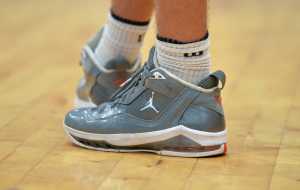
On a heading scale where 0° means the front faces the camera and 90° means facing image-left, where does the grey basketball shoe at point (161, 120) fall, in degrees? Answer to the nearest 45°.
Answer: approximately 90°
